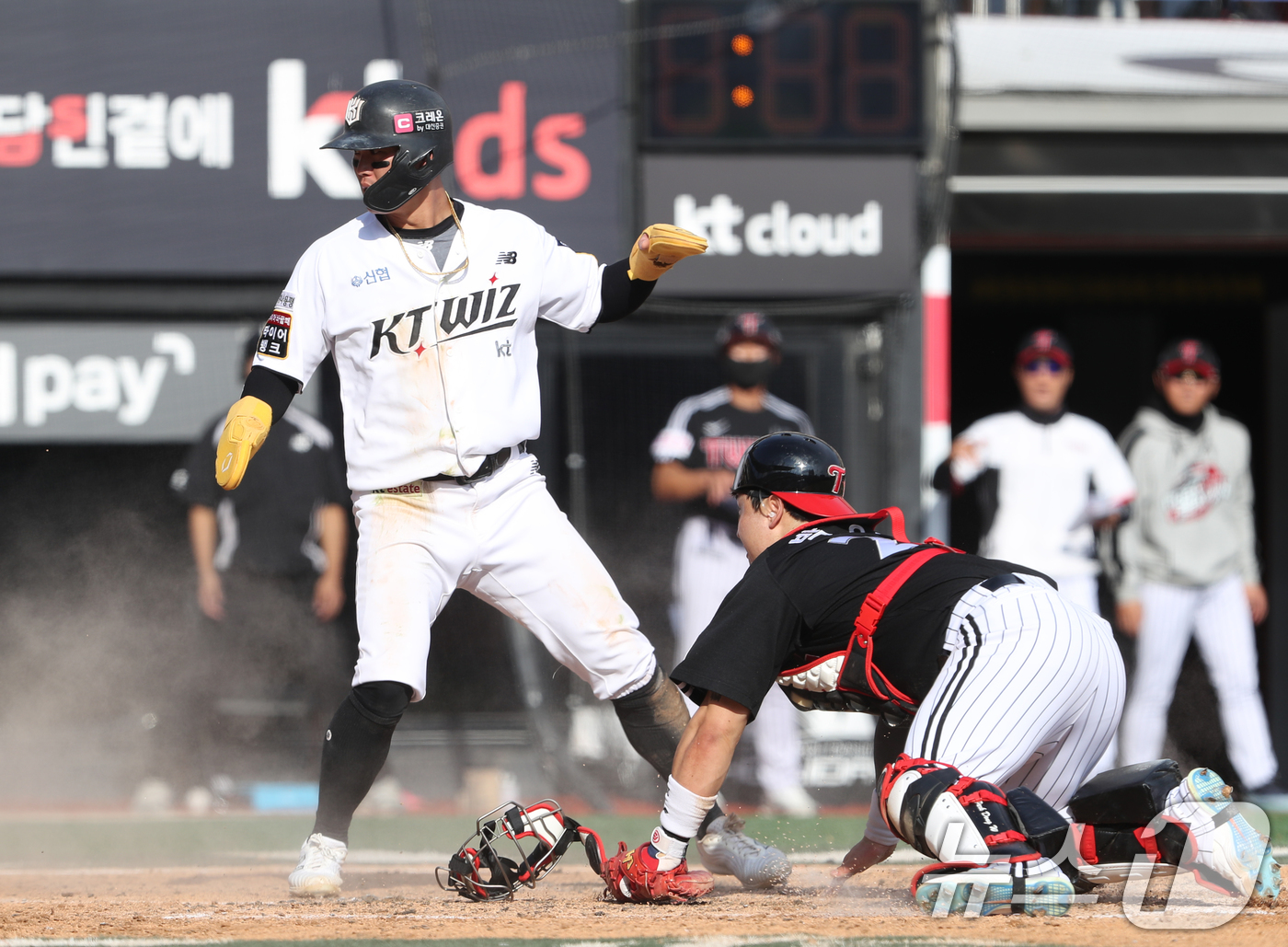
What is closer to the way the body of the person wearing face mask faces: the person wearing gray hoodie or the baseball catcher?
the baseball catcher

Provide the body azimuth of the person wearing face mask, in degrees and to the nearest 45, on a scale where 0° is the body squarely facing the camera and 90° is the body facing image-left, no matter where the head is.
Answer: approximately 0°

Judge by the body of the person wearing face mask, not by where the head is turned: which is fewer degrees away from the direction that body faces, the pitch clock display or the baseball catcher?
the baseball catcher

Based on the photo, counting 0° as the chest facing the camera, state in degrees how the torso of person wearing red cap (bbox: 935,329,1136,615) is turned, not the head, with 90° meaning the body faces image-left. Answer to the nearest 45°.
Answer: approximately 0°
